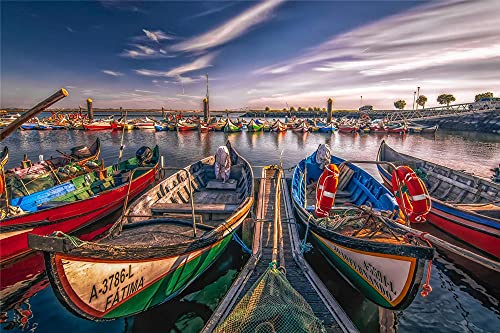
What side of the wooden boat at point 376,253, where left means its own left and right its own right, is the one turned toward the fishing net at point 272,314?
right

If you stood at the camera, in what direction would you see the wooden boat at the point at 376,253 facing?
facing the viewer and to the right of the viewer

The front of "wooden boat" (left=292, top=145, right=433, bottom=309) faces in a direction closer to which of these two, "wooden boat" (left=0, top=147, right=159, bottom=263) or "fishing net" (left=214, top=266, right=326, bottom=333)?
the fishing net

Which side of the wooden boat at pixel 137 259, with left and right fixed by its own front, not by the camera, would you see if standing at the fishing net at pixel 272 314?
left

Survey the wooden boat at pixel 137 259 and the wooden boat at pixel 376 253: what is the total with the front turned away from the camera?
0

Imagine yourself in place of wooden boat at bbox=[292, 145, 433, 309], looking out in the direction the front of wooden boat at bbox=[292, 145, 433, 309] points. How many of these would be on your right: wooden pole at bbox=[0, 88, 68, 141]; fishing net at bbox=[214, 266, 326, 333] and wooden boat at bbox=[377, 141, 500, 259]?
2

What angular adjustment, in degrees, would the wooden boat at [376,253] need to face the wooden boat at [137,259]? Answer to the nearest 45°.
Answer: approximately 90° to its right

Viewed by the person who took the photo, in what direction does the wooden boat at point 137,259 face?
facing the viewer and to the left of the viewer

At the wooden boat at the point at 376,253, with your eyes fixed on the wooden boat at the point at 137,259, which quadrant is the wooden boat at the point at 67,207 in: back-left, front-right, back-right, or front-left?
front-right

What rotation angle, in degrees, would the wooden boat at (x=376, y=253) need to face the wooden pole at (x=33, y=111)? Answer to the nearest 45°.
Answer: approximately 90° to its right

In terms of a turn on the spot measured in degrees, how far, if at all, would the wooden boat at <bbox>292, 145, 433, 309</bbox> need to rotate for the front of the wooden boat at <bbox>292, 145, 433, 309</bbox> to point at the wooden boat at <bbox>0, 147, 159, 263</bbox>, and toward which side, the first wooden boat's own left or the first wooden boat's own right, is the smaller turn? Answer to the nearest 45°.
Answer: approximately 135° to the first wooden boat's own right

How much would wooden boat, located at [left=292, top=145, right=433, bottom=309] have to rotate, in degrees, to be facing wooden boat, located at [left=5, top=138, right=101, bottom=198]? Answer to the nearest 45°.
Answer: approximately 135° to its right
